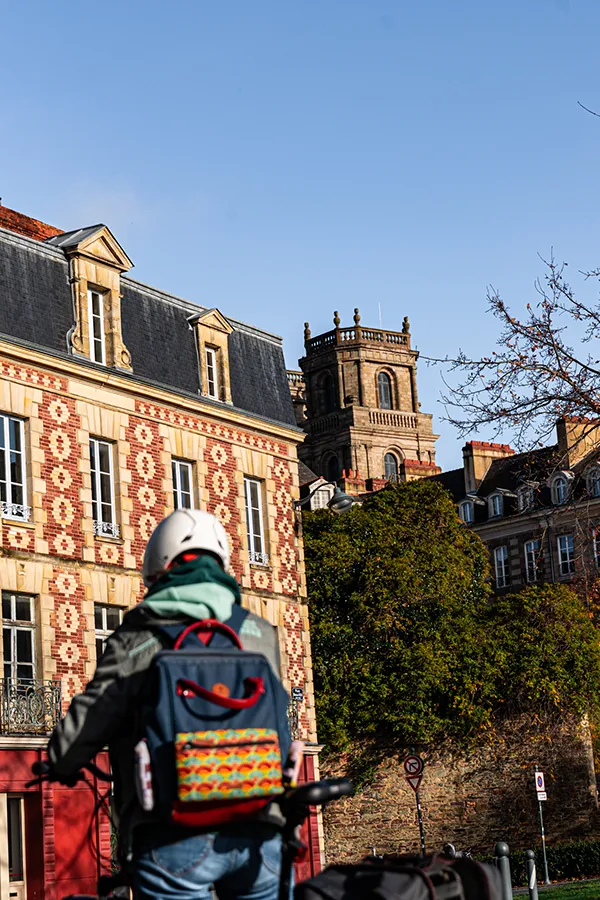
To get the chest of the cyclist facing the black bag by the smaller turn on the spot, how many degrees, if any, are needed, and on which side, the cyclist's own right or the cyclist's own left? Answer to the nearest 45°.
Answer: approximately 90° to the cyclist's own right

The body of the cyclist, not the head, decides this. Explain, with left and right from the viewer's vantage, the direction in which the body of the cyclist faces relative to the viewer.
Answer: facing away from the viewer

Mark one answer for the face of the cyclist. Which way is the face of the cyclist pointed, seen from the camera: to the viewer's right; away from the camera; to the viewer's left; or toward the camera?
away from the camera
